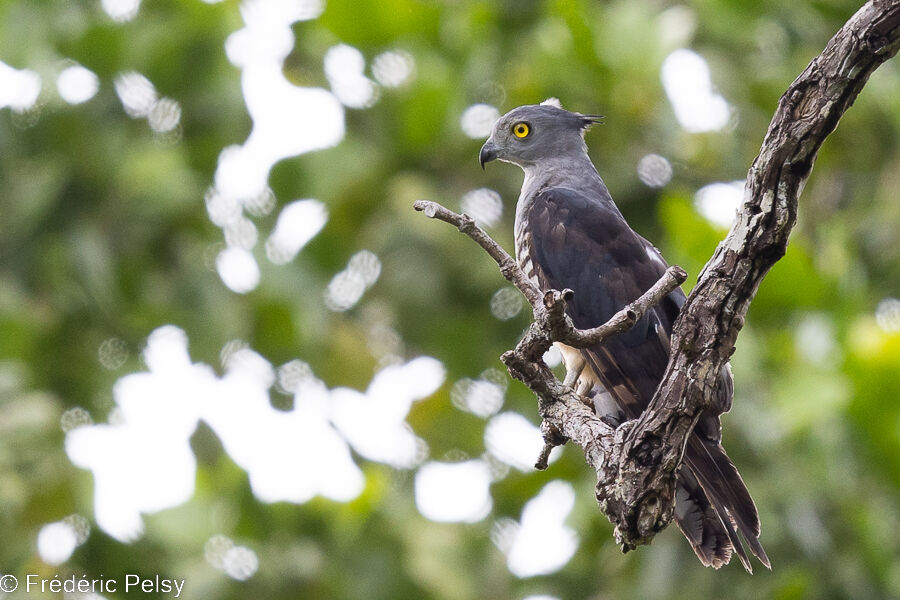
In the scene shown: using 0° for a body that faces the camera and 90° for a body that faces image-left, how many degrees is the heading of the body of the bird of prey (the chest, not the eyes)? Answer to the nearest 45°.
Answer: approximately 90°
